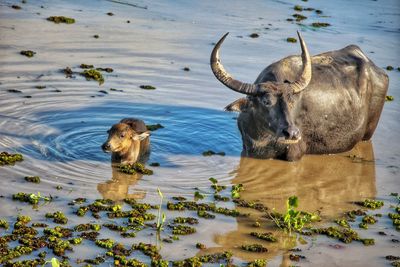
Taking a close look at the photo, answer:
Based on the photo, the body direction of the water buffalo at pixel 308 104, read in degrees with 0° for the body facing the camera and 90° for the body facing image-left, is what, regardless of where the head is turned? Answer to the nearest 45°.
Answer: approximately 45°

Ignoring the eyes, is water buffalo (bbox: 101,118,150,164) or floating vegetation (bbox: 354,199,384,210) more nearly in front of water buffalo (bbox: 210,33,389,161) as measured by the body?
the water buffalo

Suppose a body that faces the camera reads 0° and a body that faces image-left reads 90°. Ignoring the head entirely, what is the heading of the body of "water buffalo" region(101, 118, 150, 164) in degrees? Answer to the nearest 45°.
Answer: approximately 45°

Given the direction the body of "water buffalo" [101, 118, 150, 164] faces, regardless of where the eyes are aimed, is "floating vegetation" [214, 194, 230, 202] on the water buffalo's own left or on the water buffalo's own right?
on the water buffalo's own left

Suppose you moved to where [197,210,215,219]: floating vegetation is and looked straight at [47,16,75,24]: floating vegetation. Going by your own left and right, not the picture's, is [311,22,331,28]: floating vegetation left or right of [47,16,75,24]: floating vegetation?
right

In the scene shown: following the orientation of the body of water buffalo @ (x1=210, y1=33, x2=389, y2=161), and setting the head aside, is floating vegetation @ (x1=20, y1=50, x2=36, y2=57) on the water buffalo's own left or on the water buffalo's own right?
on the water buffalo's own right

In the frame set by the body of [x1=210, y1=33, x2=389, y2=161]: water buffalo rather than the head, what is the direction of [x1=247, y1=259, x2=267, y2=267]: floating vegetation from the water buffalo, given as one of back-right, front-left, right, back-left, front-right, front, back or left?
front-left
